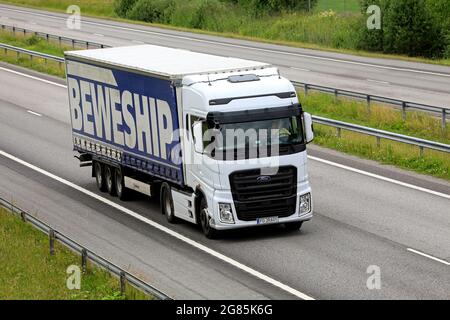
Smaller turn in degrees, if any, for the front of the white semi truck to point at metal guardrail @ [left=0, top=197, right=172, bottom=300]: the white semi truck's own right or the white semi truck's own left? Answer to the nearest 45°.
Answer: approximately 90° to the white semi truck's own right

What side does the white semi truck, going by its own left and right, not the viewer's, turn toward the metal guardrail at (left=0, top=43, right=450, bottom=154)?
left

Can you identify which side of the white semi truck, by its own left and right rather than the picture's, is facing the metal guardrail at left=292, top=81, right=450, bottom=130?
left

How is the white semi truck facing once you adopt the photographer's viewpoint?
facing the viewer and to the right of the viewer
